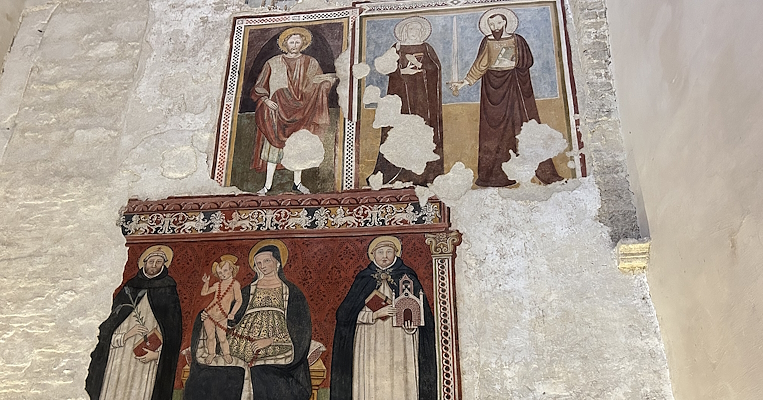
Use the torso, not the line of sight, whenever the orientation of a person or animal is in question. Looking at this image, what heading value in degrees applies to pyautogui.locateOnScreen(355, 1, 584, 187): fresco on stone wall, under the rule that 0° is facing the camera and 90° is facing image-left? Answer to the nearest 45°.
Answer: approximately 0°
